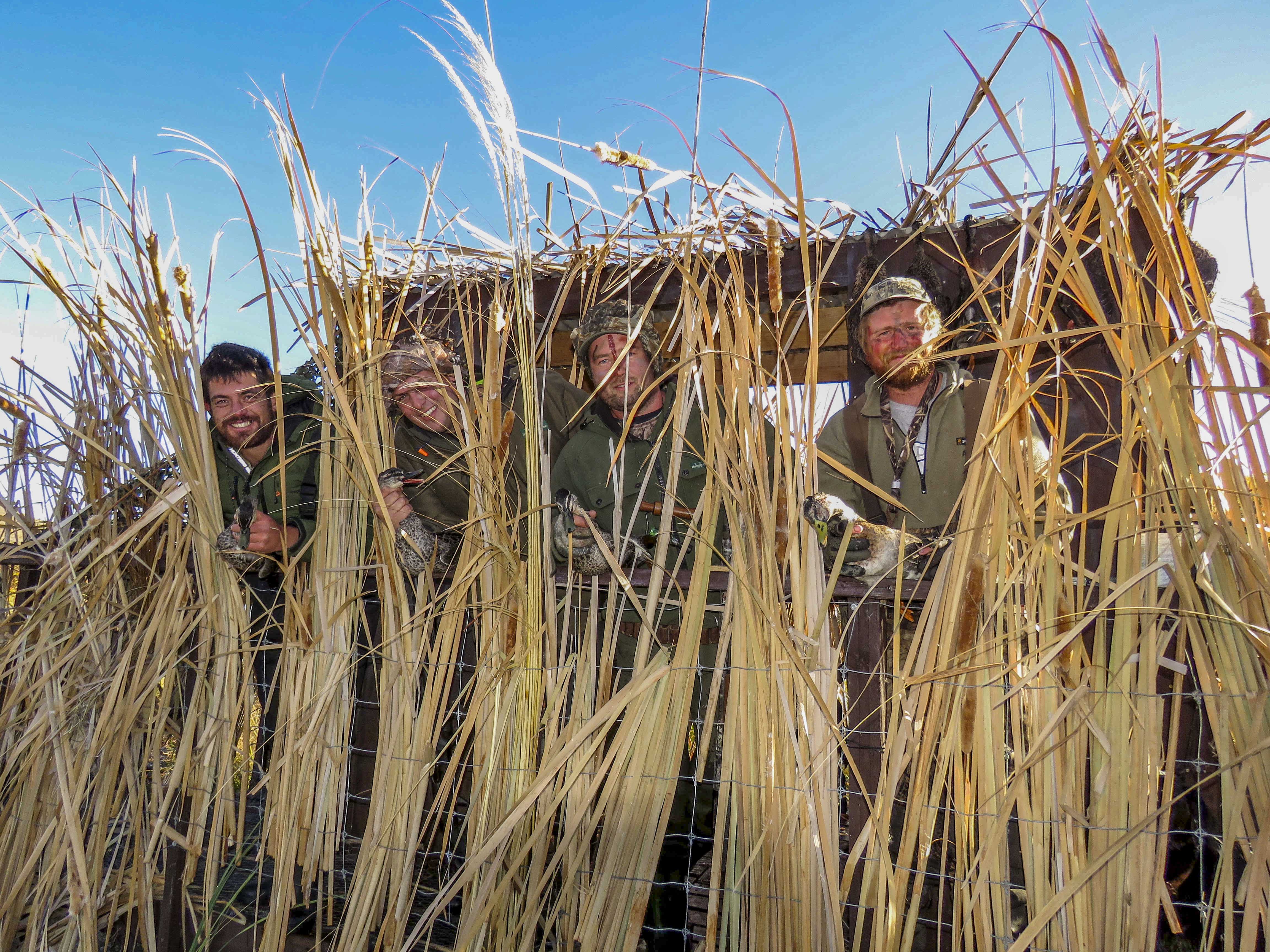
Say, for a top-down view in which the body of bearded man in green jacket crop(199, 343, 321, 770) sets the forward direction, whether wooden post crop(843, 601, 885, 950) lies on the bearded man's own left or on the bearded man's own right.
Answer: on the bearded man's own left

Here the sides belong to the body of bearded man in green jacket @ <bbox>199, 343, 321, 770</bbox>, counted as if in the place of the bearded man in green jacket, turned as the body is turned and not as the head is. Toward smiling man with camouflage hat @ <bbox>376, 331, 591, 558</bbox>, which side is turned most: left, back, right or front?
left

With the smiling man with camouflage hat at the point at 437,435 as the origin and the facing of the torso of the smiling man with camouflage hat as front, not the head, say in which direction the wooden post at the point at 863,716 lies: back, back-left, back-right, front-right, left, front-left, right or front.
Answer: front-left

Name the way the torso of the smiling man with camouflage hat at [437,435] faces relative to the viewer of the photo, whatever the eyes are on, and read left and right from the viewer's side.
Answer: facing the viewer

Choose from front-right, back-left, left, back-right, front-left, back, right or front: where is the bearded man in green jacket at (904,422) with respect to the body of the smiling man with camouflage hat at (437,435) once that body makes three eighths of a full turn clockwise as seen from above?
back-right

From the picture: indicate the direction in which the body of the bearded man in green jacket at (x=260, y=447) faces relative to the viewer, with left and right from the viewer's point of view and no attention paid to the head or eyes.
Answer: facing the viewer and to the left of the viewer

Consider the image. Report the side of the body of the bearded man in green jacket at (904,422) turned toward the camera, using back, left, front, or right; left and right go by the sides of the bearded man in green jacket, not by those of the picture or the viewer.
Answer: front

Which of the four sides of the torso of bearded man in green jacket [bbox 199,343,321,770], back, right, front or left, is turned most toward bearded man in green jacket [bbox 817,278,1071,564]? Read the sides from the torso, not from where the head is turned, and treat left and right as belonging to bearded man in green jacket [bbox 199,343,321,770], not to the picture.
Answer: left

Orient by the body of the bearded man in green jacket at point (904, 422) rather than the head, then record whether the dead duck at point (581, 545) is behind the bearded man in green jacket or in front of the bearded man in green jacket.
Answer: in front
